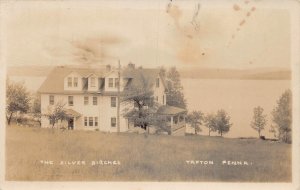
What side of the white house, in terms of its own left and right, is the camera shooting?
front

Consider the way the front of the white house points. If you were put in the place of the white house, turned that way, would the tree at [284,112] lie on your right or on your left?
on your left
